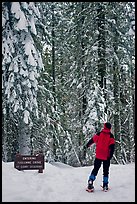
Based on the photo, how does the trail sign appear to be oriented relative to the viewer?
toward the camera
